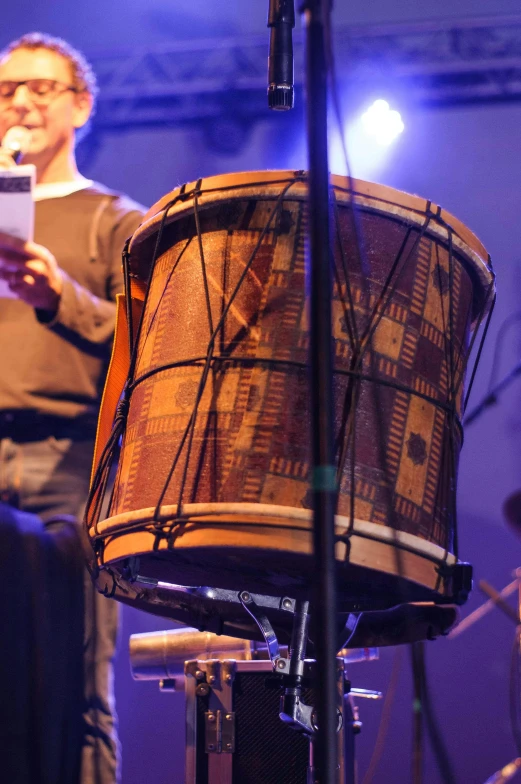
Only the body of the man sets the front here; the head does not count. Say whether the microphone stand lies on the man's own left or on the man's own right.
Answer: on the man's own left

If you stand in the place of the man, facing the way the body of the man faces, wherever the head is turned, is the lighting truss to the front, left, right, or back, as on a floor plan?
back

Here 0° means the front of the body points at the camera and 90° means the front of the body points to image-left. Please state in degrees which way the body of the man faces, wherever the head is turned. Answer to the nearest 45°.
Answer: approximately 45°

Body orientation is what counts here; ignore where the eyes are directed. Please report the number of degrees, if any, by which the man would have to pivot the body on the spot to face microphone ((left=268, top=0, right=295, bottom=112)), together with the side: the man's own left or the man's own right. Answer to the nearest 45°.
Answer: approximately 45° to the man's own left

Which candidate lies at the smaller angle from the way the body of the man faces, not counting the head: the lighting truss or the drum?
the drum

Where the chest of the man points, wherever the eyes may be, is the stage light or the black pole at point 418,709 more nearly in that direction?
the black pole

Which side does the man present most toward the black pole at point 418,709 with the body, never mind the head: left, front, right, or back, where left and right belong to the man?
left
